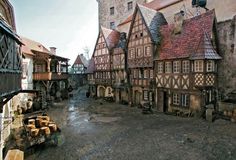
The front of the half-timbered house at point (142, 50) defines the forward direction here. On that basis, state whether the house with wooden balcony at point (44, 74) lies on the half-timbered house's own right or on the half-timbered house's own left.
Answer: on the half-timbered house's own right

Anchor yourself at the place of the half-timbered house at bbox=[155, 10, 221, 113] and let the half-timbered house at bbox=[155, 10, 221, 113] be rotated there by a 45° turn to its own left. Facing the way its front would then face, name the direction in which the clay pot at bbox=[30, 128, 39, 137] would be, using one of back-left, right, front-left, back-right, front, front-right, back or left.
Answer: front-right

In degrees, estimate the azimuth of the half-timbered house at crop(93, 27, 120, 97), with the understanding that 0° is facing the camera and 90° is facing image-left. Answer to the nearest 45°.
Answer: approximately 45°

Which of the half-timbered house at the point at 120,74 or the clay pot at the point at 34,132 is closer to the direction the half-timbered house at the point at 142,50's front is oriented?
the clay pot

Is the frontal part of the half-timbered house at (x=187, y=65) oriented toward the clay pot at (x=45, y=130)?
yes

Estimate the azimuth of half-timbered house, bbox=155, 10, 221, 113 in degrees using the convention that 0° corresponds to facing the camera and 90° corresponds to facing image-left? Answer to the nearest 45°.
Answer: approximately 45°

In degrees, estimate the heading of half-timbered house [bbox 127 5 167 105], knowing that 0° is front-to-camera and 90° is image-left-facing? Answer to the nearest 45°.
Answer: approximately 45°

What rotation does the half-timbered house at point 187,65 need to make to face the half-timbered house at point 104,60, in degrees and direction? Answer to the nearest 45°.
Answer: approximately 90° to its right

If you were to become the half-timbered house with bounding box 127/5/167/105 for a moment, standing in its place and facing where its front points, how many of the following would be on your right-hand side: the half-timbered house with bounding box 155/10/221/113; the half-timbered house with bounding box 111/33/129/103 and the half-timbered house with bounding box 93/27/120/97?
2

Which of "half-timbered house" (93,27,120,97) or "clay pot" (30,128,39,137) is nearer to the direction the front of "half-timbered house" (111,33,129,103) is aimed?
the clay pot

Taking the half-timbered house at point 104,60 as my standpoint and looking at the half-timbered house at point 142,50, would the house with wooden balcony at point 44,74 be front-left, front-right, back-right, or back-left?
back-right

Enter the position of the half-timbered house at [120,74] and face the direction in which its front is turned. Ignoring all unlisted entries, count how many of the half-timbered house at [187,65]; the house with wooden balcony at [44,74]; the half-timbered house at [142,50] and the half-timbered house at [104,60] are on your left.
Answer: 2

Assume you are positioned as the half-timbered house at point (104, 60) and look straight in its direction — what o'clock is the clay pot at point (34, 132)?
The clay pot is roughly at 11 o'clock from the half-timbered house.

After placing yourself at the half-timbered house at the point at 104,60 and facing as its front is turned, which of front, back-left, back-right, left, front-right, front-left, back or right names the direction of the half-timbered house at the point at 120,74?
left

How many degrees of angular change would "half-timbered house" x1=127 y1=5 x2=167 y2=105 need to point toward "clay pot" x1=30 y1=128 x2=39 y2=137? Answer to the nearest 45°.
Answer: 0° — it already faces it

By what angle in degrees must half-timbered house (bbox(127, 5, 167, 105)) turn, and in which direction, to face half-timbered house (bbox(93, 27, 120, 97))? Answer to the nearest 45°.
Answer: approximately 90° to its right

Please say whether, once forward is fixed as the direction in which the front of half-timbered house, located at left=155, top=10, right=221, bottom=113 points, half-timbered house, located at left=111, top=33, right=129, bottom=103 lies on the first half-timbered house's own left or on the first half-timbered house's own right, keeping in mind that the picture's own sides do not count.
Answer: on the first half-timbered house's own right
